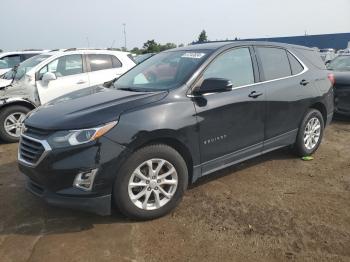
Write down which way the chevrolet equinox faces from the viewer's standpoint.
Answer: facing the viewer and to the left of the viewer

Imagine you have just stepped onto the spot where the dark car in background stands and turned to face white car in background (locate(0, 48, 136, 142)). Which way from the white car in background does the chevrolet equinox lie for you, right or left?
left

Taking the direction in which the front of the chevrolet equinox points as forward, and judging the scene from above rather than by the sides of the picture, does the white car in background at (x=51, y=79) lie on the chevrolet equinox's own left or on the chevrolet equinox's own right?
on the chevrolet equinox's own right

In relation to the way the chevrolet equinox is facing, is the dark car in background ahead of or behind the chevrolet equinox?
behind

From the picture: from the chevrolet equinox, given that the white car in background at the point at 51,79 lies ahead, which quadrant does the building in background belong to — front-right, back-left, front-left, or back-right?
front-right

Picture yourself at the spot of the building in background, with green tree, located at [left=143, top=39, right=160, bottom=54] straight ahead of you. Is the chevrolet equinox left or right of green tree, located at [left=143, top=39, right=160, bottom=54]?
left

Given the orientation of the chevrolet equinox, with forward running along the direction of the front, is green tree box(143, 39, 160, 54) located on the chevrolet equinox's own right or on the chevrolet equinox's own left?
on the chevrolet equinox's own right

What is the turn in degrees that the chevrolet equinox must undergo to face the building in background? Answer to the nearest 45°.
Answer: approximately 180°

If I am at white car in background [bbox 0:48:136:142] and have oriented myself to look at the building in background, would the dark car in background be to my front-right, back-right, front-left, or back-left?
front-right

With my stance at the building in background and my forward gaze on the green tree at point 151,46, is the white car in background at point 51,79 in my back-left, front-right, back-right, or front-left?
front-left
